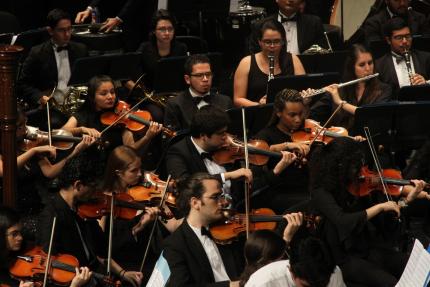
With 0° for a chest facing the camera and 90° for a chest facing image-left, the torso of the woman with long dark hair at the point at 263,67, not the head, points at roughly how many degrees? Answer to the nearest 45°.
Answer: approximately 0°

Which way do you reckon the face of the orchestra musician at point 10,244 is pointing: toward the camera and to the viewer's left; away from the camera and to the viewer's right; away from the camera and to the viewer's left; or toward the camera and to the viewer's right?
toward the camera and to the viewer's right

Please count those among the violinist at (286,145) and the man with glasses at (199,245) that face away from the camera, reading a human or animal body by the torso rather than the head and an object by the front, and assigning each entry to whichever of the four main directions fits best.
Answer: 0

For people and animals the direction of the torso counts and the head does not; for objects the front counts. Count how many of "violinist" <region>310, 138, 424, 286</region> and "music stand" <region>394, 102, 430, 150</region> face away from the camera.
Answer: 1

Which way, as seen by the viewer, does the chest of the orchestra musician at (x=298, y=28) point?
toward the camera

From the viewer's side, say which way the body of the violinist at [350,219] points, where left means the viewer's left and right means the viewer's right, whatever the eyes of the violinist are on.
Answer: facing to the right of the viewer
